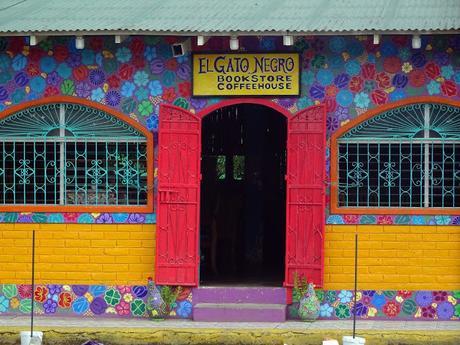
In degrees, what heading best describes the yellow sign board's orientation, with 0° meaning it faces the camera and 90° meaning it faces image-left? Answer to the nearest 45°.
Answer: approximately 0°

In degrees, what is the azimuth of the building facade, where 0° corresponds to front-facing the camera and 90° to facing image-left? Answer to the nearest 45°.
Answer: approximately 0°
